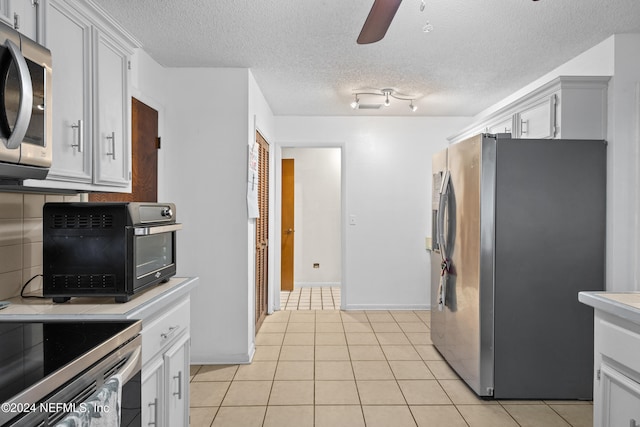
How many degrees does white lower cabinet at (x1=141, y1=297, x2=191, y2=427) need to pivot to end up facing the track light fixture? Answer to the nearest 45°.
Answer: approximately 90° to its left

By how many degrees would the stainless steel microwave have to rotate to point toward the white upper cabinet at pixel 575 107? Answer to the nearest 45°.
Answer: approximately 45° to its left

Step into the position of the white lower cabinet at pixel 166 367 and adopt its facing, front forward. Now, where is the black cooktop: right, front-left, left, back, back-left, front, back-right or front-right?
right

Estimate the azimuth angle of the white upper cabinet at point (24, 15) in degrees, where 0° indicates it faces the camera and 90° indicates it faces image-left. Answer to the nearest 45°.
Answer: approximately 315°

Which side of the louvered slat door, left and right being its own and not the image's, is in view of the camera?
right

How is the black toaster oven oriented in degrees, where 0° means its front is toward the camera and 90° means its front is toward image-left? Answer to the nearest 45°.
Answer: approximately 315°

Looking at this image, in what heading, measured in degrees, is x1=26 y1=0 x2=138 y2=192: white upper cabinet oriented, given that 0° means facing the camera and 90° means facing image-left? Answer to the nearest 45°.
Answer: approximately 315°

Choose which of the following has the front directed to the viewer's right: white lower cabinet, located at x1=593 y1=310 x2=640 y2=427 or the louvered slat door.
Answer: the louvered slat door

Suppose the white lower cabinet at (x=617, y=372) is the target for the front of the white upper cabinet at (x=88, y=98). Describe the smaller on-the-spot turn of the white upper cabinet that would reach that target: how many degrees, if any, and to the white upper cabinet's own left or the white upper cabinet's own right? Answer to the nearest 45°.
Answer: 0° — it already faces it

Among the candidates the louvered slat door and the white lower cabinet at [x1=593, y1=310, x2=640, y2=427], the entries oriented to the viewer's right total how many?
1
